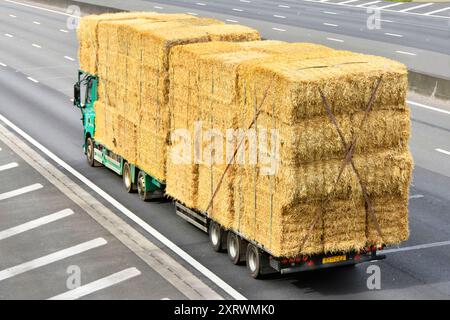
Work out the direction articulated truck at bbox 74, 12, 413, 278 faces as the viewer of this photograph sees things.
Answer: facing away from the viewer and to the left of the viewer
